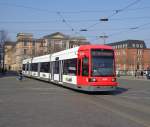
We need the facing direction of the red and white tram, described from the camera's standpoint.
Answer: facing the viewer and to the right of the viewer
